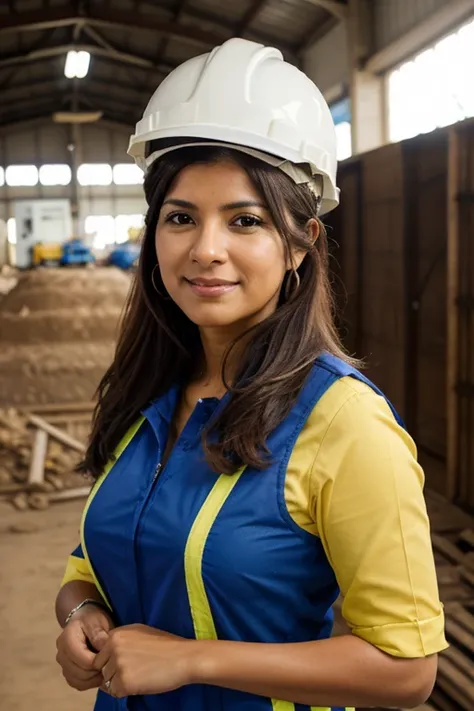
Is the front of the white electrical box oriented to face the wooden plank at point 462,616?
yes

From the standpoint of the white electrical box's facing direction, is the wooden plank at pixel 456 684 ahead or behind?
ahead

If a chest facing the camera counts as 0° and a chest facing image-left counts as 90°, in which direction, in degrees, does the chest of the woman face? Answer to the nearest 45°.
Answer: approximately 45°

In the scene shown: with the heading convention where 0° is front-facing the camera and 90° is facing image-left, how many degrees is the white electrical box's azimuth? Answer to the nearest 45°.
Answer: approximately 0°

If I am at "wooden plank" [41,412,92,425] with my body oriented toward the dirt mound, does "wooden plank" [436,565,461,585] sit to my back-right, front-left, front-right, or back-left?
back-right

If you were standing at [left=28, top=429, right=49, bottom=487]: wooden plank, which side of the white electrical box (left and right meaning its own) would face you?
front

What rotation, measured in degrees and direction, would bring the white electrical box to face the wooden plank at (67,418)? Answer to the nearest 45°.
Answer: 0° — it already faces it

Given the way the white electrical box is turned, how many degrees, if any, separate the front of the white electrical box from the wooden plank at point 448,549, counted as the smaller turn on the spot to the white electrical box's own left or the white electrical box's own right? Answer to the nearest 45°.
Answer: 0° — it already faces it

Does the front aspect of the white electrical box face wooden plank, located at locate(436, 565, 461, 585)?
yes

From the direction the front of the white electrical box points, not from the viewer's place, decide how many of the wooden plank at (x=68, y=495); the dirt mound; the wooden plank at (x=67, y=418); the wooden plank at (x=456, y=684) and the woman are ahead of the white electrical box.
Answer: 5

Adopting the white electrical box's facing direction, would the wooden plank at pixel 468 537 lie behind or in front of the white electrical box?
in front
